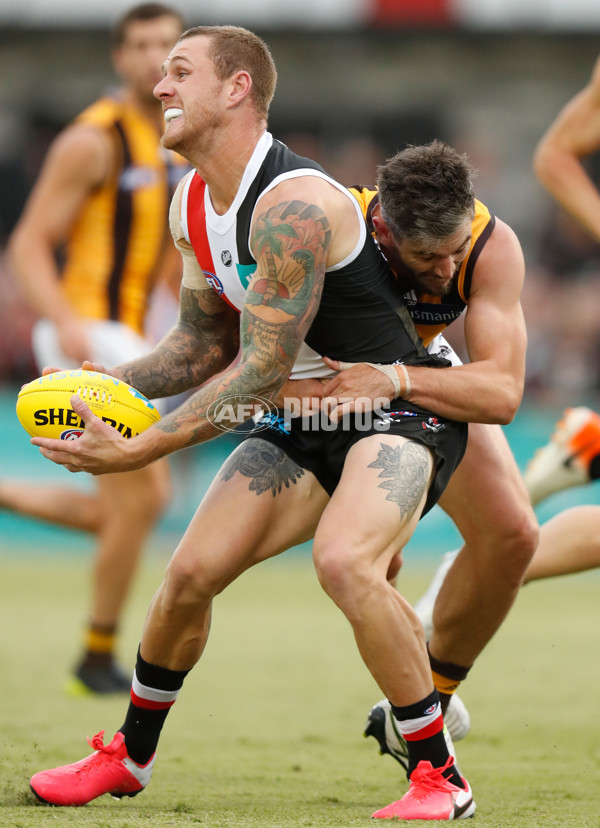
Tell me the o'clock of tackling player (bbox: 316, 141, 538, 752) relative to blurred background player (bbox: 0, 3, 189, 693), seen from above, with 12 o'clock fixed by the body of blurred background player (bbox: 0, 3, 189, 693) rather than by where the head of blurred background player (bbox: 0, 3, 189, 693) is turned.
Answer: tackling player (bbox: 316, 141, 538, 752) is roughly at 1 o'clock from blurred background player (bbox: 0, 3, 189, 693).

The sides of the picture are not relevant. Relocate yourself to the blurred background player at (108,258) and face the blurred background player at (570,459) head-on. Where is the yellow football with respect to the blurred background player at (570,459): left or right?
right

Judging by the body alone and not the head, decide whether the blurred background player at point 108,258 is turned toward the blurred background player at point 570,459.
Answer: yes

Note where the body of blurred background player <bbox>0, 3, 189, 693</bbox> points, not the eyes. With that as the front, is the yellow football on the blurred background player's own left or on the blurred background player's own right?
on the blurred background player's own right
